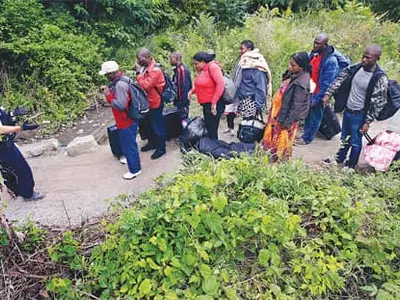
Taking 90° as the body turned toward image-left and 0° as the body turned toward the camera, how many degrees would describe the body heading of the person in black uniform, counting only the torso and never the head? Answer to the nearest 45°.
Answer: approximately 270°

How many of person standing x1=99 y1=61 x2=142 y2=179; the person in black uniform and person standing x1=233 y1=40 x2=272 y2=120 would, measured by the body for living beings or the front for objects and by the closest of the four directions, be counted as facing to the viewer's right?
1

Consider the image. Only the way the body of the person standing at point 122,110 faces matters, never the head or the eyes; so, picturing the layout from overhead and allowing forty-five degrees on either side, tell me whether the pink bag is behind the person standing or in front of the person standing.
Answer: behind

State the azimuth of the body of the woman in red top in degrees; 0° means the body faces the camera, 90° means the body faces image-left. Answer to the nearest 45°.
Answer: approximately 45°

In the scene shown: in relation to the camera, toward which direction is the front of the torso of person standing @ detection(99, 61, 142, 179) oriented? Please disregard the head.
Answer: to the viewer's left

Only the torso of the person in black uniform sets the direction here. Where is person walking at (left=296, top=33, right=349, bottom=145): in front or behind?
in front

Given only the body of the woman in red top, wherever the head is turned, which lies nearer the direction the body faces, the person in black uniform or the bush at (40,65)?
the person in black uniform

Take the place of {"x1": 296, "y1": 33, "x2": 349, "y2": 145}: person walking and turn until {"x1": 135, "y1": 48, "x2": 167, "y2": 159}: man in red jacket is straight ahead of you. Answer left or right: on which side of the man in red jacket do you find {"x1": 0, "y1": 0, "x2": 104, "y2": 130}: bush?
right
